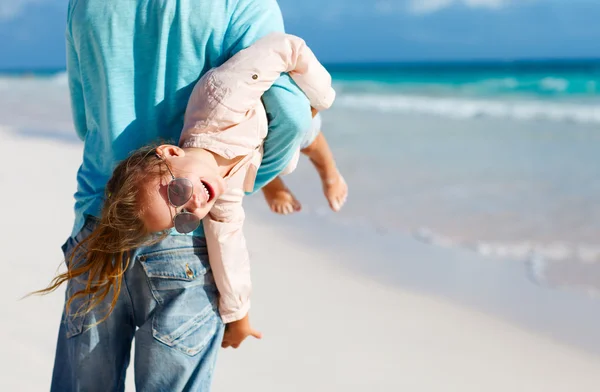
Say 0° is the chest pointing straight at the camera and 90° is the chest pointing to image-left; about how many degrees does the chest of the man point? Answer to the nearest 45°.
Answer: approximately 180°
